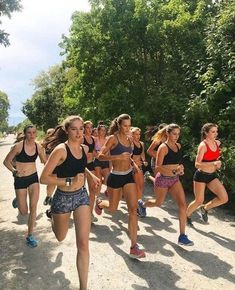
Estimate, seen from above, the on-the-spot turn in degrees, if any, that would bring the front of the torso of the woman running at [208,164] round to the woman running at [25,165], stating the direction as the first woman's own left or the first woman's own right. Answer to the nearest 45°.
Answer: approximately 135° to the first woman's own right

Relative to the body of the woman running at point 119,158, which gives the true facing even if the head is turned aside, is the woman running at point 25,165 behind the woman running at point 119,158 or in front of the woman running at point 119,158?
behind

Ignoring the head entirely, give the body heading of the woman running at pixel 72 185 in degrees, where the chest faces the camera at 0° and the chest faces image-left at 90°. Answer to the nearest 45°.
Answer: approximately 315°

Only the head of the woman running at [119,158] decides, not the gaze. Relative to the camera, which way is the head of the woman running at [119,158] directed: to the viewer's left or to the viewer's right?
to the viewer's right

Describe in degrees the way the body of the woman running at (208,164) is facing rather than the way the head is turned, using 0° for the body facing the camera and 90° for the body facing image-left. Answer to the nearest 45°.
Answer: approximately 315°

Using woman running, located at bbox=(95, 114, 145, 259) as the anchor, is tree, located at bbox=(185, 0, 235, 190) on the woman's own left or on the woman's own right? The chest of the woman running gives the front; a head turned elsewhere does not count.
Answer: on the woman's own left

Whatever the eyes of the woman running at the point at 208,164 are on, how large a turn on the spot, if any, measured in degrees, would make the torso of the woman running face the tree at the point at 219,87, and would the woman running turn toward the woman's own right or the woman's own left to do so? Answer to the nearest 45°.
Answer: approximately 135° to the woman's own left

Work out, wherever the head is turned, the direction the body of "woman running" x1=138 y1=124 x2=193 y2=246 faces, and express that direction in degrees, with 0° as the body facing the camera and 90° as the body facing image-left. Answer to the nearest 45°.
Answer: approximately 315°
